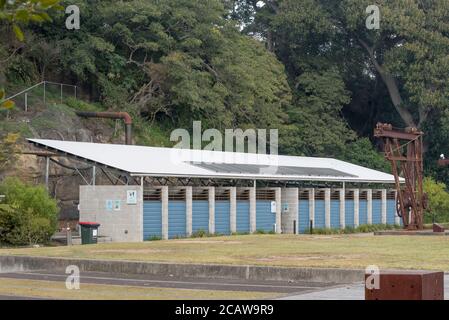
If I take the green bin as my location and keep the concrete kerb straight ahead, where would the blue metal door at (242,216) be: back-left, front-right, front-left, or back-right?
back-left

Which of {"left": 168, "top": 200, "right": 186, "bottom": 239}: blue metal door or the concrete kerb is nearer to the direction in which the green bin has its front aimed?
the concrete kerb

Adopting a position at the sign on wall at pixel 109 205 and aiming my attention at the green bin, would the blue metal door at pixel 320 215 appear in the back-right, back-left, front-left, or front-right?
back-left

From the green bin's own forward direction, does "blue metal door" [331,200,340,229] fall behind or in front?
behind

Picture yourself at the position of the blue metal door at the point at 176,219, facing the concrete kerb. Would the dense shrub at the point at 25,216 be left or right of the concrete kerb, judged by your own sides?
right

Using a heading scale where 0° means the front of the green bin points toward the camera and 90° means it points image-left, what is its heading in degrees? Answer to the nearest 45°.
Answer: approximately 45°

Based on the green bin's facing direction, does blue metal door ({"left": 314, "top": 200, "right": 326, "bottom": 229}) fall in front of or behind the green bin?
behind
